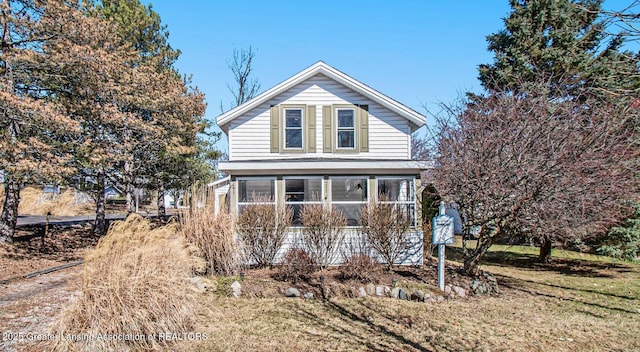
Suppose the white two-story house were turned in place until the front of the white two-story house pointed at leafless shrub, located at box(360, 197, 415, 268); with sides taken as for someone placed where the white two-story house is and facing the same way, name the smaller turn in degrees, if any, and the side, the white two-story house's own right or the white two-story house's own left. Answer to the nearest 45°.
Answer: approximately 45° to the white two-story house's own left

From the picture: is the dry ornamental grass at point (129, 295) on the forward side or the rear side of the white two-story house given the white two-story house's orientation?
on the forward side

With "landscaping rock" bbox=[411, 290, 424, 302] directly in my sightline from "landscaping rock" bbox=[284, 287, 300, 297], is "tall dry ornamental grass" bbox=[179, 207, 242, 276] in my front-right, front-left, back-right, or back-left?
back-left

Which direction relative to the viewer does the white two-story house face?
toward the camera

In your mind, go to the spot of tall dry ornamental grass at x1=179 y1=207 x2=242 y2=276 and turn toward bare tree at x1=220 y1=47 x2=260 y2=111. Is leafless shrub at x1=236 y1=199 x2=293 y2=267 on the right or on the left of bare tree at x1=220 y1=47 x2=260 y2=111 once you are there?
right

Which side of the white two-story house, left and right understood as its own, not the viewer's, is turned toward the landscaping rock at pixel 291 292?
front

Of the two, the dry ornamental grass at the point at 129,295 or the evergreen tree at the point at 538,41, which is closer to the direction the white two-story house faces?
the dry ornamental grass

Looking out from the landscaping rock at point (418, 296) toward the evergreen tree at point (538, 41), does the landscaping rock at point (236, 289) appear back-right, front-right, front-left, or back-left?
back-left

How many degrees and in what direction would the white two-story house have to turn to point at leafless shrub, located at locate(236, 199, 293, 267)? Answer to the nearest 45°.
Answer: approximately 45° to its right

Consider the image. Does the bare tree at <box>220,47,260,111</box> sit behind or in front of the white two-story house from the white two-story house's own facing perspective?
behind
